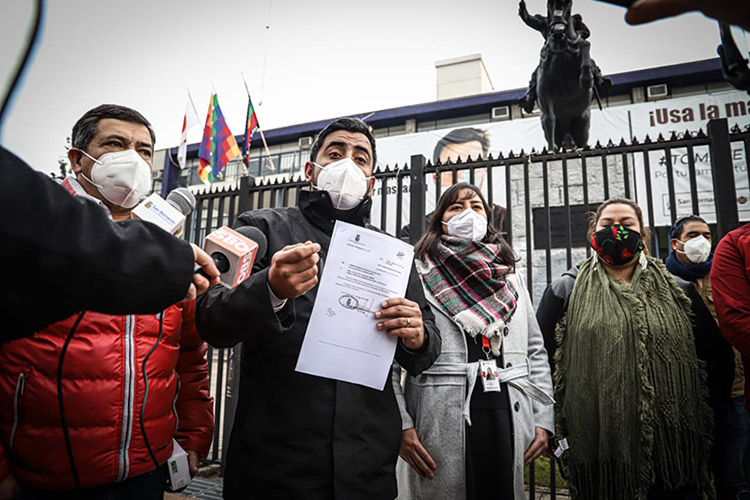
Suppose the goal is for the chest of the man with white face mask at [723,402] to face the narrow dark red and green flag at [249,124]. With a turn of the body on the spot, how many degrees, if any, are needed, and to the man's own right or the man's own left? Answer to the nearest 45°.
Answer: approximately 135° to the man's own right

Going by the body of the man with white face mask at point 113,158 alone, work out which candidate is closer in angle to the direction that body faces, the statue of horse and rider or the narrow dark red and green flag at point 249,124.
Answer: the statue of horse and rider

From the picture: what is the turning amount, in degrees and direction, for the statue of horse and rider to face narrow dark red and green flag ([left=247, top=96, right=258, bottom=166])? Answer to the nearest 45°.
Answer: approximately 90° to its right

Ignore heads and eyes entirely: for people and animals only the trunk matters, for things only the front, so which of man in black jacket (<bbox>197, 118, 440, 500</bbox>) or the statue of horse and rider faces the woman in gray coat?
the statue of horse and rider

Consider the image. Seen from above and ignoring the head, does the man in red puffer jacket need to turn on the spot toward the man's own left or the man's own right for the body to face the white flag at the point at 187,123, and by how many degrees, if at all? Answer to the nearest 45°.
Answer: approximately 135° to the man's own left
